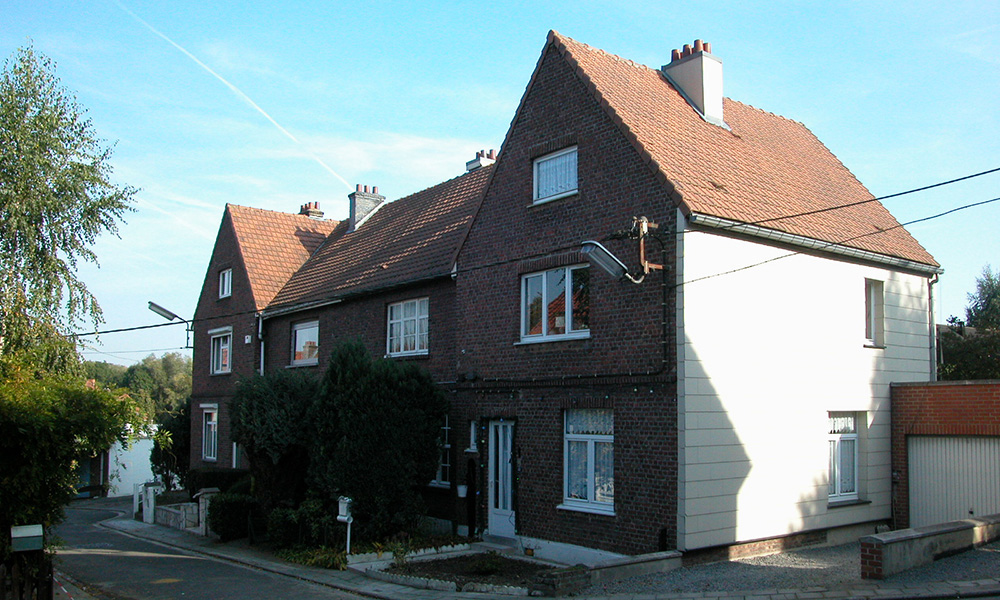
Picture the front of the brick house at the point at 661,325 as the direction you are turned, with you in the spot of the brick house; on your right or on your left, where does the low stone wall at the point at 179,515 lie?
on your right

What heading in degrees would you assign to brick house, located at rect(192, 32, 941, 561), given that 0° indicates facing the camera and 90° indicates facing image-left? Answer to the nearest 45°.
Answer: approximately 45°

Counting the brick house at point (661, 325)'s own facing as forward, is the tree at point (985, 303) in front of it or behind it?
behind

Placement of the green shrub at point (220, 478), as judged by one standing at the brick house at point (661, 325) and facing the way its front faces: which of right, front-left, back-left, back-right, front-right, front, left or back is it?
right

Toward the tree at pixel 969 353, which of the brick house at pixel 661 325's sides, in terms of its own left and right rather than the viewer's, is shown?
back

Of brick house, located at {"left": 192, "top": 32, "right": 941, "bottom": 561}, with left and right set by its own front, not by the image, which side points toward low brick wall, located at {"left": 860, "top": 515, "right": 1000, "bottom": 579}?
left
